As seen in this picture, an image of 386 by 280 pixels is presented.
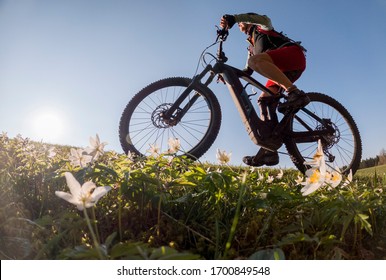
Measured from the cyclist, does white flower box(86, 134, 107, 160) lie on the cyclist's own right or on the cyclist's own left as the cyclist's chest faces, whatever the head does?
on the cyclist's own left

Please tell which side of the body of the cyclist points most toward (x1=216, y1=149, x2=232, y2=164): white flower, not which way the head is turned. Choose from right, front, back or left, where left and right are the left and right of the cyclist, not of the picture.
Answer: left

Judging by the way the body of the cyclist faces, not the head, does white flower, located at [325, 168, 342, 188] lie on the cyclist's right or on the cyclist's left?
on the cyclist's left

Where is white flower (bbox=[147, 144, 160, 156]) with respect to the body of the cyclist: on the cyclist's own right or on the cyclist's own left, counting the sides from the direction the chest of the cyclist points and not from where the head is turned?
on the cyclist's own left

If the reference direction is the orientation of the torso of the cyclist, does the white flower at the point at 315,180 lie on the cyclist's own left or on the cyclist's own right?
on the cyclist's own left

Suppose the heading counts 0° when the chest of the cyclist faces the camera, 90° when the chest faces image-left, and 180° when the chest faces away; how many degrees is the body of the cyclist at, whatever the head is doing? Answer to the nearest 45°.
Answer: approximately 90°

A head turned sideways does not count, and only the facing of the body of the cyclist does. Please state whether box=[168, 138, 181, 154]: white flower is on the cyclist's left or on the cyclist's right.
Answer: on the cyclist's left

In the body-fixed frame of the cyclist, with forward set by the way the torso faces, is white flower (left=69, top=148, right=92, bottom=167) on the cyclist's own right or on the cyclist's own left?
on the cyclist's own left
